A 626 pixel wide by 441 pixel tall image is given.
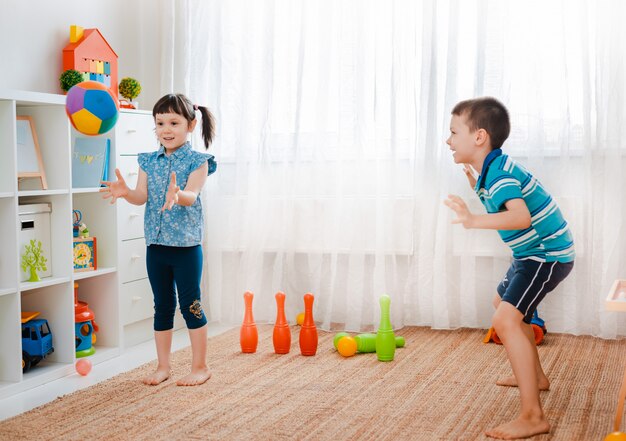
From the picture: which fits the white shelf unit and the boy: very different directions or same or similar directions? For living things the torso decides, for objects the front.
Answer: very different directions

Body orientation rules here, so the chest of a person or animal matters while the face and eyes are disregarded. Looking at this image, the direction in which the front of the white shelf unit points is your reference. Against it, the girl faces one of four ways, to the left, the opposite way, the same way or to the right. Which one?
to the right

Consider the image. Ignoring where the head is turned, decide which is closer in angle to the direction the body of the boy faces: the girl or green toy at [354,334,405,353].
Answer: the girl

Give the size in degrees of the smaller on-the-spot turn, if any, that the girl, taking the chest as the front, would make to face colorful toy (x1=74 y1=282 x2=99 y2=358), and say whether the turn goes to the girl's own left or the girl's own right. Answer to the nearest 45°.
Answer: approximately 90° to the girl's own right

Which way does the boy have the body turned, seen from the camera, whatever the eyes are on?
to the viewer's left

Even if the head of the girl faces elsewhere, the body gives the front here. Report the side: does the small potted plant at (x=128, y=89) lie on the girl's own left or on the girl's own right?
on the girl's own right

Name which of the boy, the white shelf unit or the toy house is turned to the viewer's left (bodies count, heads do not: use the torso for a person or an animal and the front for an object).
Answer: the boy

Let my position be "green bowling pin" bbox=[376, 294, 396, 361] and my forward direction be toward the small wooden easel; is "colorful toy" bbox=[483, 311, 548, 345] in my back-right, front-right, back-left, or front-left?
back-right

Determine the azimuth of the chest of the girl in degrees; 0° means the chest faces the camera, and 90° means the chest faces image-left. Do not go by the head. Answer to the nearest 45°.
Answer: approximately 45°

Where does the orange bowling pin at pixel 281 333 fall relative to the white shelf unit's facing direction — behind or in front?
in front

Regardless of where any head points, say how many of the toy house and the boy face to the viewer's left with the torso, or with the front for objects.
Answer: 1

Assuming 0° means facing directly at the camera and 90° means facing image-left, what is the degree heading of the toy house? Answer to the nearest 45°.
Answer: approximately 315°
